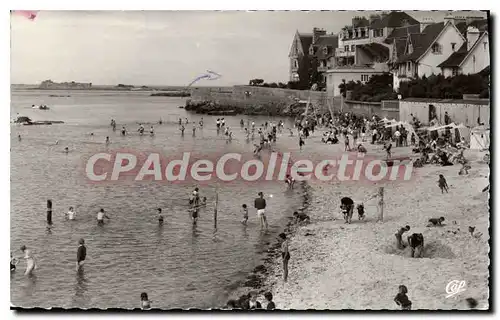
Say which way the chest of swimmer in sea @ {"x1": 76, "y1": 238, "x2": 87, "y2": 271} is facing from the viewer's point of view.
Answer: away from the camera

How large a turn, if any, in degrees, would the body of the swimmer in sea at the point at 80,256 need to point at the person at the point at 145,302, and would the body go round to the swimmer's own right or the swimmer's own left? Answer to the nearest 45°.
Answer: approximately 135° to the swimmer's own right

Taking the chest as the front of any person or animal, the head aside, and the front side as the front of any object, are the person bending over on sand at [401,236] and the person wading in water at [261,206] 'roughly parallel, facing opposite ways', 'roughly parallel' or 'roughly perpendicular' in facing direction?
roughly perpendicular

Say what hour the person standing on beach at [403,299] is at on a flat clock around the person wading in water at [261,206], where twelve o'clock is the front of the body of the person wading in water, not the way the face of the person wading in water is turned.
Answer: The person standing on beach is roughly at 4 o'clock from the person wading in water.

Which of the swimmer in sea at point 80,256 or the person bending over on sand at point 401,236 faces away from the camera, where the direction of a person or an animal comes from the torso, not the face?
the swimmer in sea

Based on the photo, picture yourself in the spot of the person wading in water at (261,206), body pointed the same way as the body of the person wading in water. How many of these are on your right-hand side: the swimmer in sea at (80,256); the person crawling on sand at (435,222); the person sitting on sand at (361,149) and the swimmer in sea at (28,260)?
2

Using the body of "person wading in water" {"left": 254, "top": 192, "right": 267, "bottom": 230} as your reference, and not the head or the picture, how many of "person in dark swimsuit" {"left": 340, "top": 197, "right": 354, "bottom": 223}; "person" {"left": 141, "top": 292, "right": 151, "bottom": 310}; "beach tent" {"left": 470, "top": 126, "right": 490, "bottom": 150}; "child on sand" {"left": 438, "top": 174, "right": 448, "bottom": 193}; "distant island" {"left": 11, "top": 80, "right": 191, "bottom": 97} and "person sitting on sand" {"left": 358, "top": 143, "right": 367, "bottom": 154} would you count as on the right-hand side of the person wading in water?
4

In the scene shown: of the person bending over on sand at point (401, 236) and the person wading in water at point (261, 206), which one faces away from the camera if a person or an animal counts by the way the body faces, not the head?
the person wading in water

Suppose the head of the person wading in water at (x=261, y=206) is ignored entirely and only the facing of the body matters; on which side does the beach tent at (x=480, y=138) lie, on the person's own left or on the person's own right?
on the person's own right
